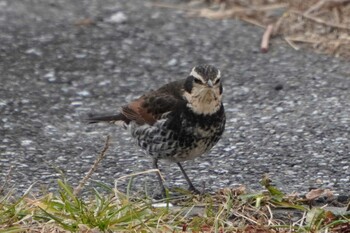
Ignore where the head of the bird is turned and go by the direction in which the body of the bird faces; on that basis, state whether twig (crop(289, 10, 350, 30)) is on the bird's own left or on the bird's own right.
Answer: on the bird's own left

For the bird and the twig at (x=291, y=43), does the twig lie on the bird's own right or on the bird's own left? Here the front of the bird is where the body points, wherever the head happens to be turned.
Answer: on the bird's own left

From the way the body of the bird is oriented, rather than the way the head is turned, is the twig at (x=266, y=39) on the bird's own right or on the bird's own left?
on the bird's own left

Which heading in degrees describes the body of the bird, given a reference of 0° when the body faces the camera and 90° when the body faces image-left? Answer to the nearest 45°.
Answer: approximately 315°

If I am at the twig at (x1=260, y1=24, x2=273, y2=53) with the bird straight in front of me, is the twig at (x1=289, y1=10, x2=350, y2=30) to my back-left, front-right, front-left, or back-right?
back-left
